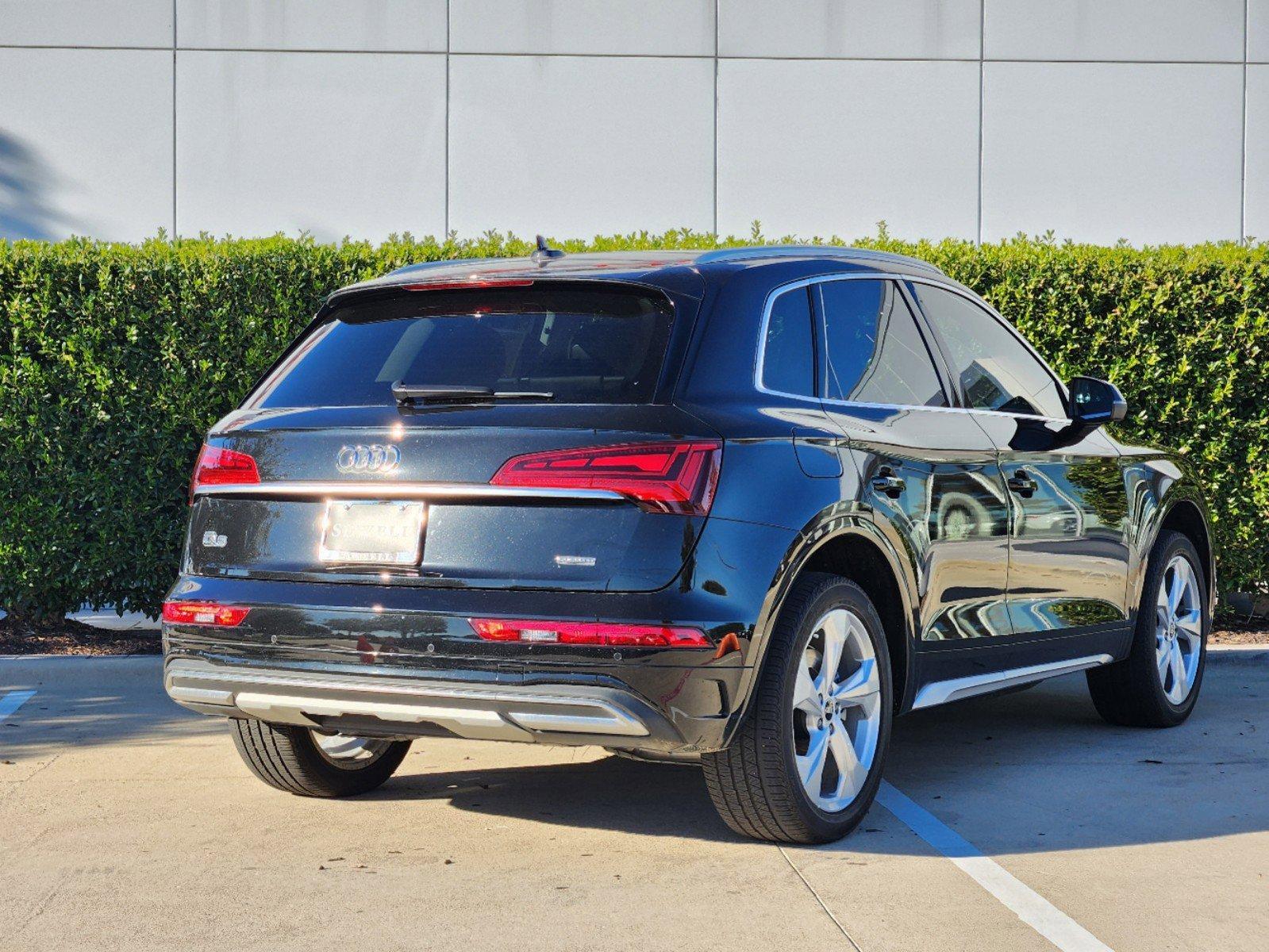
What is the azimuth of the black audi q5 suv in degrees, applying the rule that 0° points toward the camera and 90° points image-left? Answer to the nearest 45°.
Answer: approximately 225°
